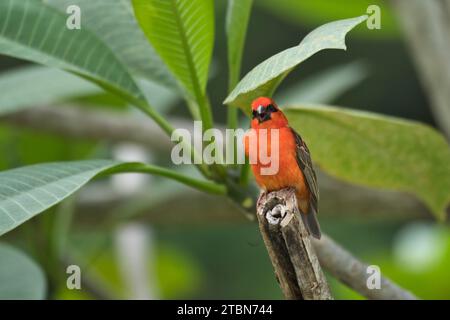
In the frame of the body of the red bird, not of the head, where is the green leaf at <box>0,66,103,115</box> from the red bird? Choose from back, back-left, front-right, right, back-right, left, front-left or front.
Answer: right

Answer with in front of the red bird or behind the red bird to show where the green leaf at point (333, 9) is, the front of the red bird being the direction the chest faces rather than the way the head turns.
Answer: behind

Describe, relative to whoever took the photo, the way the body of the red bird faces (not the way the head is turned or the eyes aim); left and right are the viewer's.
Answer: facing the viewer and to the left of the viewer
